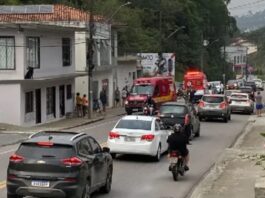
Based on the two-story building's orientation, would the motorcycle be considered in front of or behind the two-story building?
in front

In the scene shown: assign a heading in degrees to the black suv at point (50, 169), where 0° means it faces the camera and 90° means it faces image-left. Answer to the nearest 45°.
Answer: approximately 225°

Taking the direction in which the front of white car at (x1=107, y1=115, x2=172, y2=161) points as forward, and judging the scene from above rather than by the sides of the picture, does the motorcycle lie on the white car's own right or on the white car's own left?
on the white car's own right

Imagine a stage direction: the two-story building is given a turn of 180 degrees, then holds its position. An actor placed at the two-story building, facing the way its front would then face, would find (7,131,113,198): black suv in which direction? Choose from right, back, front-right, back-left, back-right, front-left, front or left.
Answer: back-left

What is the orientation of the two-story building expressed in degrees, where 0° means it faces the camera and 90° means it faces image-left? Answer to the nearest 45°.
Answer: approximately 315°

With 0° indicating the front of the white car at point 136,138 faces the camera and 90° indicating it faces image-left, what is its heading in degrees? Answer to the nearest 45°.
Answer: approximately 225°

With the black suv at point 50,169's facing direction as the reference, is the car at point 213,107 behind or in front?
in front
